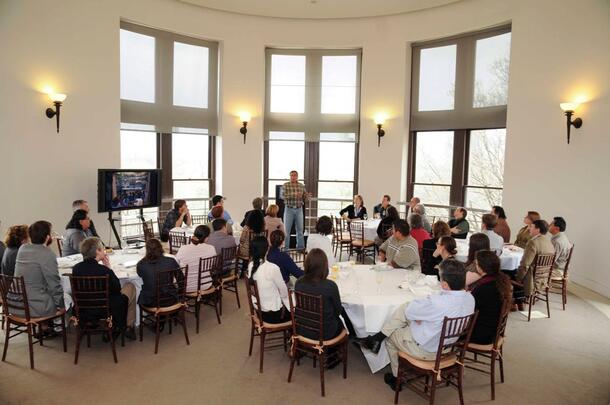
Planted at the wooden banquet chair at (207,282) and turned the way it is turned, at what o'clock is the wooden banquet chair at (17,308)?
the wooden banquet chair at (17,308) is roughly at 10 o'clock from the wooden banquet chair at (207,282).

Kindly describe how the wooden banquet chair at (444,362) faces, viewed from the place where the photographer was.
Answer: facing away from the viewer and to the left of the viewer

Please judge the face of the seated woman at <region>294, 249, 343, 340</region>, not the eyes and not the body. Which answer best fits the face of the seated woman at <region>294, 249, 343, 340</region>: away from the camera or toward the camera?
away from the camera

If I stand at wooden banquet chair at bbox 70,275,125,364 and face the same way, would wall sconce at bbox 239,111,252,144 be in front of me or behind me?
in front

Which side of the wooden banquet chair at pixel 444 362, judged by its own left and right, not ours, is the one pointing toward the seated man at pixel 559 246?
right

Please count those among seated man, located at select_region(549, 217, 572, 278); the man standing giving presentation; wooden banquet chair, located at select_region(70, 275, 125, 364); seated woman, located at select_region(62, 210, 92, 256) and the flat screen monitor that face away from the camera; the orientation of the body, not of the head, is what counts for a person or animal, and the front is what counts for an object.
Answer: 1

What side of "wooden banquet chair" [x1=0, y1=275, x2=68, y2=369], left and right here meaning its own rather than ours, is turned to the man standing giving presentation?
front

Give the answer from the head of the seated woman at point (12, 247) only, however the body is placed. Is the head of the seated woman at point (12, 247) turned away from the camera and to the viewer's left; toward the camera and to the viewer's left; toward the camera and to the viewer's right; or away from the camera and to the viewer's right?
away from the camera and to the viewer's right

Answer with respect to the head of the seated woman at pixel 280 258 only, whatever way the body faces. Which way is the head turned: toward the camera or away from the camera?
away from the camera

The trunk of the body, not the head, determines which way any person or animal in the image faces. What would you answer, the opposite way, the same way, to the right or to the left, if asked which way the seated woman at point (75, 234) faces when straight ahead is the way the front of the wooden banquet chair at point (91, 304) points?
to the right

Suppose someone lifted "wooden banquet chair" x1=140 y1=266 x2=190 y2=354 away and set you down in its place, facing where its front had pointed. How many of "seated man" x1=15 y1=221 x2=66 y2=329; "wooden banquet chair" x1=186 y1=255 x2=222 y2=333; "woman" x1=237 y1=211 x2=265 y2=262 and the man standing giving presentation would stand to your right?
3

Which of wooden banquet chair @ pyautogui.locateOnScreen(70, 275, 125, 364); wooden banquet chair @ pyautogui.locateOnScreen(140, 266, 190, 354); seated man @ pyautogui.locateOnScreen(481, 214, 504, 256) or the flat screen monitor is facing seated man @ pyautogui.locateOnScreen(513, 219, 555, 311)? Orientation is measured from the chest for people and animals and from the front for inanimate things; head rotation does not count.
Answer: the flat screen monitor

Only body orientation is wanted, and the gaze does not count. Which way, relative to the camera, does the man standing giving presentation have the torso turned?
toward the camera

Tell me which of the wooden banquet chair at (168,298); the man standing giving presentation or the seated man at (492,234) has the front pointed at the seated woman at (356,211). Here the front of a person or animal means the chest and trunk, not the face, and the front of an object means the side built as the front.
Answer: the seated man

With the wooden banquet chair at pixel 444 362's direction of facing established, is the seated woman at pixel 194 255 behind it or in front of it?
in front

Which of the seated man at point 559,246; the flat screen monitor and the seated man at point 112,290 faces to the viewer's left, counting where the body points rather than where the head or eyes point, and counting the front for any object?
the seated man at point 559,246

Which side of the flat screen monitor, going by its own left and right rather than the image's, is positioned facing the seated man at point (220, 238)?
front

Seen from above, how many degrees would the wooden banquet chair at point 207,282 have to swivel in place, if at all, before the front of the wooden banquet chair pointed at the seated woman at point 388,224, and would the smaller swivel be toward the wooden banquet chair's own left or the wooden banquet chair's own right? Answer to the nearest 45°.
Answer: approximately 90° to the wooden banquet chair's own right

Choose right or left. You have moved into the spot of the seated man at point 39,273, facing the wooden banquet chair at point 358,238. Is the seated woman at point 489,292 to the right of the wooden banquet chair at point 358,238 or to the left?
right

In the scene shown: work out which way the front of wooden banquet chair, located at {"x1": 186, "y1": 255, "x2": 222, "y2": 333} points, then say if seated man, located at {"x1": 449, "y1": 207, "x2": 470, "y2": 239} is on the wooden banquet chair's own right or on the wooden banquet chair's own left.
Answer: on the wooden banquet chair's own right

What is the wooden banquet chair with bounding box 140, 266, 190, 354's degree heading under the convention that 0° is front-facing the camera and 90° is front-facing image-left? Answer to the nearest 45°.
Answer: approximately 135°
